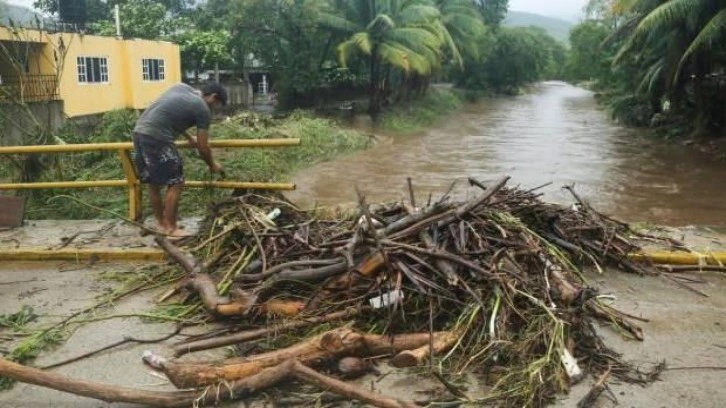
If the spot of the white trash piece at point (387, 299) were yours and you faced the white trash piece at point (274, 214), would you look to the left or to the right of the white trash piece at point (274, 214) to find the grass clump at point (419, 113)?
right

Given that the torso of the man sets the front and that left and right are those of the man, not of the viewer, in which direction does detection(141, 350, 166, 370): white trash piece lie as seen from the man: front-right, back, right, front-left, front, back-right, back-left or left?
right

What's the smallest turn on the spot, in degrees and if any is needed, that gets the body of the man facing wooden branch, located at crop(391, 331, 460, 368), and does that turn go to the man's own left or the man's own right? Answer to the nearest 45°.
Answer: approximately 45° to the man's own right

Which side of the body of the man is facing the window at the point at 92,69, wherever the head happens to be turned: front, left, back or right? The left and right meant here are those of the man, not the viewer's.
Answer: left

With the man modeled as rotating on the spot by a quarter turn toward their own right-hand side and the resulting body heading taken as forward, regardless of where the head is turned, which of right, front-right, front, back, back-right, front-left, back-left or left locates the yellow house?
back

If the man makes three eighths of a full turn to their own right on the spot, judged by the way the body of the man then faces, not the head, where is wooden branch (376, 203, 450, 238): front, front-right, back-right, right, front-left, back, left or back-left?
left

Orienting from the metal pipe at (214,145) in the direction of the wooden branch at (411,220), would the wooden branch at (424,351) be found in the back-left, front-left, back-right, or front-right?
front-right

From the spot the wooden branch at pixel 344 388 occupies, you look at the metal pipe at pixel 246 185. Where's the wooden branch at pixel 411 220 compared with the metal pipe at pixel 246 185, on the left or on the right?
right

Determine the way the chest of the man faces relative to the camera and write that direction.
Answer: to the viewer's right

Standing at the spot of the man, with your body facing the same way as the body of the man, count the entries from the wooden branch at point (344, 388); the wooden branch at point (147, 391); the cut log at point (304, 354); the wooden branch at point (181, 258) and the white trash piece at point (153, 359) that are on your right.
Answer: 5

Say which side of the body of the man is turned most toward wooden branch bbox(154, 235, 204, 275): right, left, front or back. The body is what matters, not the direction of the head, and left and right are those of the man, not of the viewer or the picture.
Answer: right

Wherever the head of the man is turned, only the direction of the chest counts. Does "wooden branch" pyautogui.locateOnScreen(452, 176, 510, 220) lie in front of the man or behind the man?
in front

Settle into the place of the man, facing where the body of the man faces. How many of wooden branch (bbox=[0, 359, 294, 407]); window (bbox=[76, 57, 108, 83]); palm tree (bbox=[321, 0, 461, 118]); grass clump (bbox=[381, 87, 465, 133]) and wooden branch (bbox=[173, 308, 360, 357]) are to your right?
2

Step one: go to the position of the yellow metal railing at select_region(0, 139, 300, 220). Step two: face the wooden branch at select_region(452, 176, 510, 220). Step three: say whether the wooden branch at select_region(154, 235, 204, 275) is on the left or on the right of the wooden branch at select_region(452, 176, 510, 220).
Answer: right

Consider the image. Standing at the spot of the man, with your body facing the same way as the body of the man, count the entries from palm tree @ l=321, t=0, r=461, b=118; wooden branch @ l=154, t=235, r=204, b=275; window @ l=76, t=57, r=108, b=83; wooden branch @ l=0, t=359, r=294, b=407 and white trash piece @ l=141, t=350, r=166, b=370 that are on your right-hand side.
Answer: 3

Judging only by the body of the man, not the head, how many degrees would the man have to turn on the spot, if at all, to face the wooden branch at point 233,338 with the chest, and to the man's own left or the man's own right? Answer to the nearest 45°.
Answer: approximately 90° to the man's own right

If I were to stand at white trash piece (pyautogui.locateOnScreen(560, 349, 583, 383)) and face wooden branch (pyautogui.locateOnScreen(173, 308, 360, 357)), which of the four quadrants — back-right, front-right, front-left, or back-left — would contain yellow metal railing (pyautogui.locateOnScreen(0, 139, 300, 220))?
front-right

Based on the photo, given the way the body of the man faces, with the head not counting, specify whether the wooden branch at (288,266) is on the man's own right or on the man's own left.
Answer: on the man's own right
